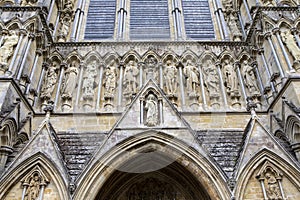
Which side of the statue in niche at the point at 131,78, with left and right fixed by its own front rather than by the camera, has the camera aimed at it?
front

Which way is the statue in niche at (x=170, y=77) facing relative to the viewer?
toward the camera

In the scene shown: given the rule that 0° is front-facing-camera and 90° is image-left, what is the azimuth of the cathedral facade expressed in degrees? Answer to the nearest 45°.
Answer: approximately 0°

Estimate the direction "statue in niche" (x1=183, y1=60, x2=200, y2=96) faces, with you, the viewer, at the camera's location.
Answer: facing the viewer

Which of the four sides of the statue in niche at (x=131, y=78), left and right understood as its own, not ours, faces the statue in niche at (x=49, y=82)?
right

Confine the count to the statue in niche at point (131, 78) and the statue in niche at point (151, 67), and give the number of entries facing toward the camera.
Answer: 2

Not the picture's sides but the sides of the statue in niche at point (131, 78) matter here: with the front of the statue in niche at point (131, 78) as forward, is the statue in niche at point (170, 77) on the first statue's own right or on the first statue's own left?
on the first statue's own left

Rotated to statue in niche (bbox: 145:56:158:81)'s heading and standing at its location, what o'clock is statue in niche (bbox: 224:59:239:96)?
statue in niche (bbox: 224:59:239:96) is roughly at 9 o'clock from statue in niche (bbox: 145:56:158:81).

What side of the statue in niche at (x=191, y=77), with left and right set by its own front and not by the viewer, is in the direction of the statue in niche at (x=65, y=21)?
right

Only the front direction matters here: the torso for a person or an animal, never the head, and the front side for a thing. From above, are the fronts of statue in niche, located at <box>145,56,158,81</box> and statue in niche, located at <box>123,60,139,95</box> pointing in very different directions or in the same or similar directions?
same or similar directions

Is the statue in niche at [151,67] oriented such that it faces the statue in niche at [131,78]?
no

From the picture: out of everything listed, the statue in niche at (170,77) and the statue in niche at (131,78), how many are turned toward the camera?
2

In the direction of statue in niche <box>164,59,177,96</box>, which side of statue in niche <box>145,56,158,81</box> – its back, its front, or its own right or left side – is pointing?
left
